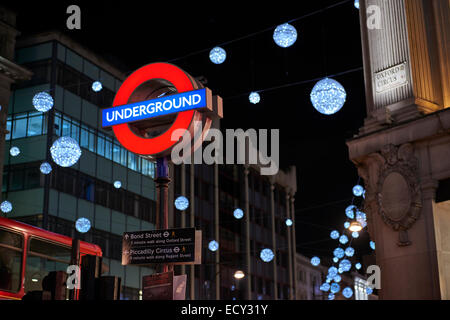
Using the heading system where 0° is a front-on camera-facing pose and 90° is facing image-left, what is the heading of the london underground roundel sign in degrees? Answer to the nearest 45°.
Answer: approximately 45°

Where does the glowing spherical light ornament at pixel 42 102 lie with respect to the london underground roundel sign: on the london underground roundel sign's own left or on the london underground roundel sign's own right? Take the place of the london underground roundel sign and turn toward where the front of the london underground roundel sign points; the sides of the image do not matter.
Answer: on the london underground roundel sign's own right
